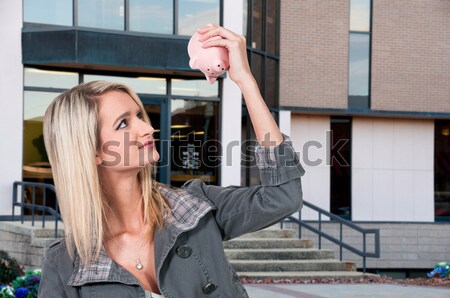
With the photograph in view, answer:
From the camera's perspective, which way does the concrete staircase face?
toward the camera

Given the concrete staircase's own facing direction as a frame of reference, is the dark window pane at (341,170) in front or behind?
behind

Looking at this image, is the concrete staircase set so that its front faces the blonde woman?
yes

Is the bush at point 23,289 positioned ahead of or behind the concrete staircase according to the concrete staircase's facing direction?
ahead

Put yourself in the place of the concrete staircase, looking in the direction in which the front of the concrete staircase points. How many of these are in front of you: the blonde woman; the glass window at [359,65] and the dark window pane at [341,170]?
1

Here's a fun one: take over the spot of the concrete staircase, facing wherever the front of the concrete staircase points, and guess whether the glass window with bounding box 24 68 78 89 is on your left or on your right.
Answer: on your right

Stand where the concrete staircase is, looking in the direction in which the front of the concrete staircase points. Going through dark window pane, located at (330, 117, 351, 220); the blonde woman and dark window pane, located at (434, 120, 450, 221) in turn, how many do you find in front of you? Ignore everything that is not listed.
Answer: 1

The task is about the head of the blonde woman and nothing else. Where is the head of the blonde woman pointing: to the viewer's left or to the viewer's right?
to the viewer's right

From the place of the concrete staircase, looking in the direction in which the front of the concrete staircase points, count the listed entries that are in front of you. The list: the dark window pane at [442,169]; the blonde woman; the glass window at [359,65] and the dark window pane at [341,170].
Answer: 1

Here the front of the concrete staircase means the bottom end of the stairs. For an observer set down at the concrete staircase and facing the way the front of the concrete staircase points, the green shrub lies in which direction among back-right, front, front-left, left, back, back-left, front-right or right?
front-right
